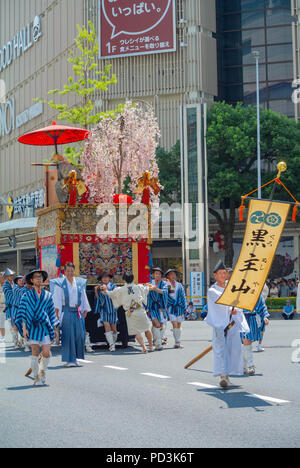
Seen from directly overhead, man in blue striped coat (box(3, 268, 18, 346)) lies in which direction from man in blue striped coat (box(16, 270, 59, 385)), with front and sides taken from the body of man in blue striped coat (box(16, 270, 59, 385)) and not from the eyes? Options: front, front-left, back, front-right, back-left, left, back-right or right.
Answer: back

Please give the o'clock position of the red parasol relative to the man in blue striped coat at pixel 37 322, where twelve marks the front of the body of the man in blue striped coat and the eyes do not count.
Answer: The red parasol is roughly at 6 o'clock from the man in blue striped coat.

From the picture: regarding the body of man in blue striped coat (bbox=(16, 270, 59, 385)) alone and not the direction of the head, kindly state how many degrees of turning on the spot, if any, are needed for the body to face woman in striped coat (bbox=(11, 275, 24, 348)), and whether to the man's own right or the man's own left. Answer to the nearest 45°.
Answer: approximately 180°

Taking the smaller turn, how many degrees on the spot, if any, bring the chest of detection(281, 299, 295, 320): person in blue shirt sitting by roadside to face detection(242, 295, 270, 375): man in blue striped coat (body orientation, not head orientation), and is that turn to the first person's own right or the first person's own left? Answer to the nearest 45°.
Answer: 0° — they already face them

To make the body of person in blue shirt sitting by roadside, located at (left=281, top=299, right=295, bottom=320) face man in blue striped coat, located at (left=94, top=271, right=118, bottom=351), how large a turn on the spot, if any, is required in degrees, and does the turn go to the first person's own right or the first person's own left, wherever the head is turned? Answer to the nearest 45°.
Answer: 0° — they already face them

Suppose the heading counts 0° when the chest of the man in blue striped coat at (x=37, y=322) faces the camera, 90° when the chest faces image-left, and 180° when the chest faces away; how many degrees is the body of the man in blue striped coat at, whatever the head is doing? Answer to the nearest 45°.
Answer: approximately 0°

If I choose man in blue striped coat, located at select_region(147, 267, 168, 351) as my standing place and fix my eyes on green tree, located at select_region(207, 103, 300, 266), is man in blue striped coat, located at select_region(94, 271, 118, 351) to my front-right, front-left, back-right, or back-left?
back-left

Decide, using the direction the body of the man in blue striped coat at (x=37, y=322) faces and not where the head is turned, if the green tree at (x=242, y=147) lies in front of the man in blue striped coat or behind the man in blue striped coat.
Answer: behind
